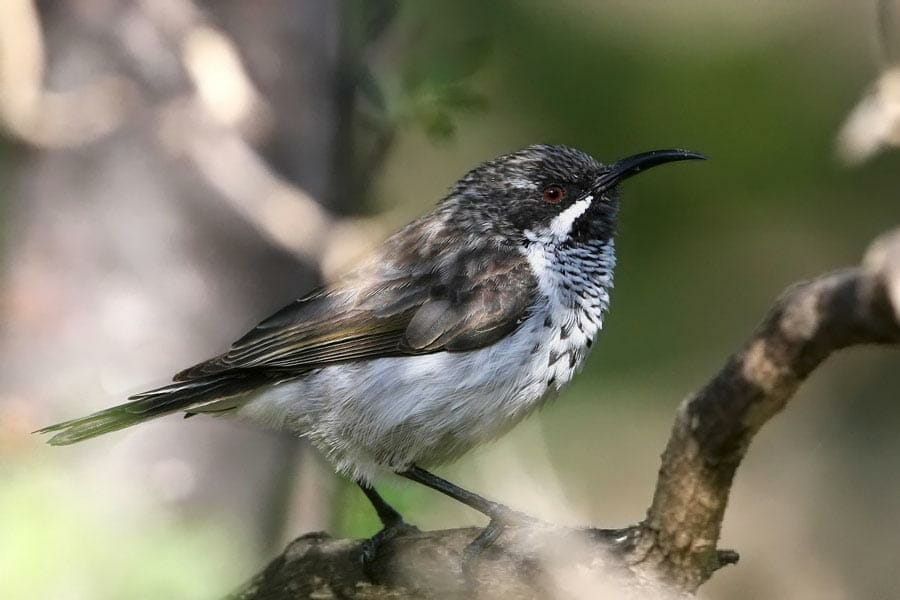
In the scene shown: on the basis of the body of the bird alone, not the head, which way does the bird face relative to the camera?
to the viewer's right
